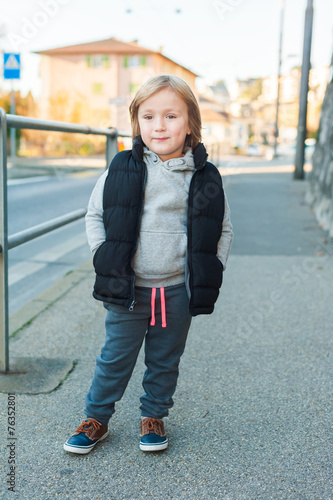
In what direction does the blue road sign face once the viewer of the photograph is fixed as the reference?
facing the viewer

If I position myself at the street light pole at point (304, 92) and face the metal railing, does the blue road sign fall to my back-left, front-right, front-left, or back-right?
front-right

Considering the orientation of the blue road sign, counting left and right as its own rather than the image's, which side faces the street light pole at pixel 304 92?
left

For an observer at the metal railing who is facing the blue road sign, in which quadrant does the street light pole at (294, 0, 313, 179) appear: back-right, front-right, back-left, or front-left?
front-right

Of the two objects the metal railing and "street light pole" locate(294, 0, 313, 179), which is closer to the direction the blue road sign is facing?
the metal railing

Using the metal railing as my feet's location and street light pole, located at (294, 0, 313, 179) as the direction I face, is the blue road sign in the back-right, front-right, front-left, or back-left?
front-left

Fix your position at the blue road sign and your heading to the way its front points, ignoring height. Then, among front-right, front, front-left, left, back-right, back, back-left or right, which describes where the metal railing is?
front
